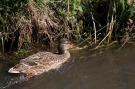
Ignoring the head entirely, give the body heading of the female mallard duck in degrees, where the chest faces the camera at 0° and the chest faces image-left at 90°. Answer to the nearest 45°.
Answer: approximately 225°
